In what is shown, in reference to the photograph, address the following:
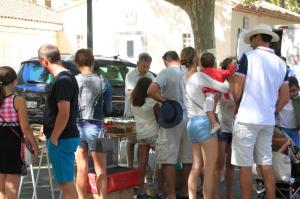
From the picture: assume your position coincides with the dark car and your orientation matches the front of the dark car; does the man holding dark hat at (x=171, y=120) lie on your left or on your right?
on your left

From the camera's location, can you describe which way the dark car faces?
facing the viewer and to the left of the viewer

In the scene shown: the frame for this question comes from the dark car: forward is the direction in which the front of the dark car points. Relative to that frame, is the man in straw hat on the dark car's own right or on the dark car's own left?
on the dark car's own left

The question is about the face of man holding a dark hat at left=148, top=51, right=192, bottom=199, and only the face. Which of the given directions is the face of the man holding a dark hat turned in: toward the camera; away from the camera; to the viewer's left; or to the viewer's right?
away from the camera
